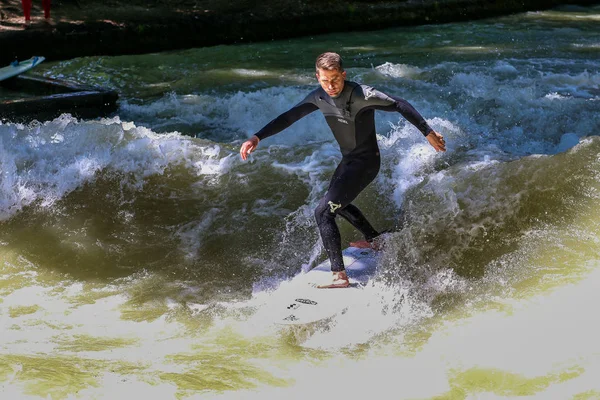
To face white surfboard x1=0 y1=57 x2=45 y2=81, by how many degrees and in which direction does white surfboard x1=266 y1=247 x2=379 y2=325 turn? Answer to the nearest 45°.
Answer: approximately 90° to its right

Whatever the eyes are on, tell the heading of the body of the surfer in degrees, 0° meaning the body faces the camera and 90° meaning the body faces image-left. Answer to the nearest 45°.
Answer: approximately 45°

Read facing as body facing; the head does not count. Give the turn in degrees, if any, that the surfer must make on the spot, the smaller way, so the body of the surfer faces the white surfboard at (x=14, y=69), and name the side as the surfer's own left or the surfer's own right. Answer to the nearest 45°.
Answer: approximately 90° to the surfer's own right
